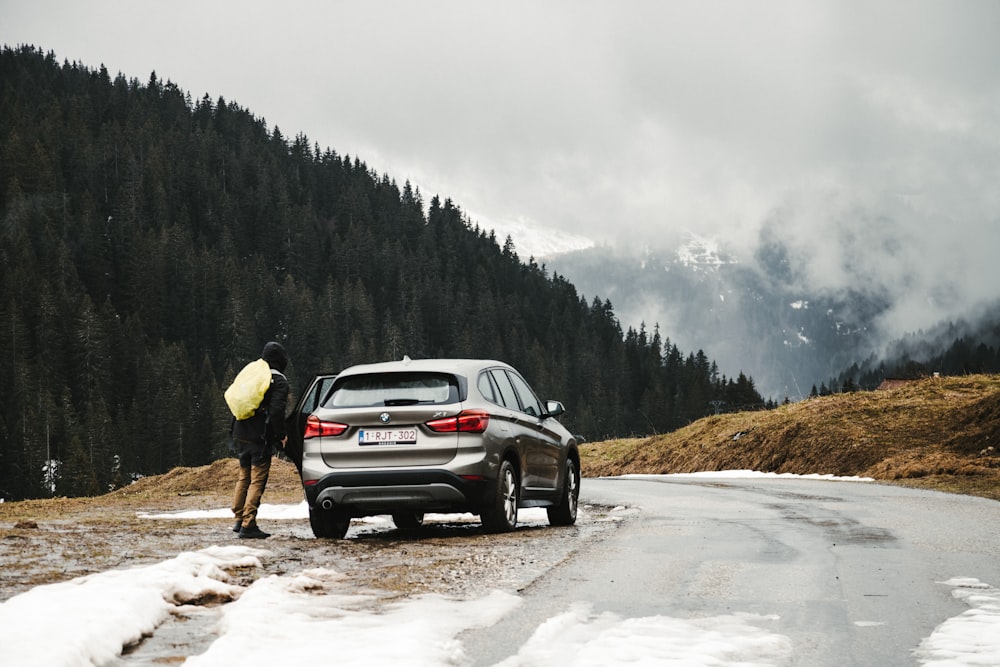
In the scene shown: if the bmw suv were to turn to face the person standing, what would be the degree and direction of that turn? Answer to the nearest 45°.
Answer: approximately 90° to its left

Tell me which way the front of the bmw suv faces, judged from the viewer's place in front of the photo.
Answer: facing away from the viewer and to the right of the viewer
